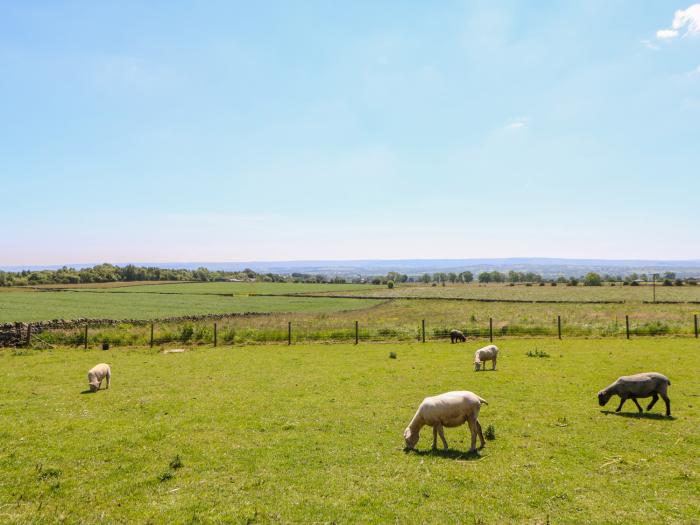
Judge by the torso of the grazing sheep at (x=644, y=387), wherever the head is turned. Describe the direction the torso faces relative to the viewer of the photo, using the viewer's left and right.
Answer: facing to the left of the viewer

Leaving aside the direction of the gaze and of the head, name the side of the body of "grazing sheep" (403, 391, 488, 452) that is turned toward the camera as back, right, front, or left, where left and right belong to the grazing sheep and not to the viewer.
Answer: left

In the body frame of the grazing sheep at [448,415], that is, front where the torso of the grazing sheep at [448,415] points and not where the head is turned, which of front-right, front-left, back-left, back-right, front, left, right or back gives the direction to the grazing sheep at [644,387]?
back-right

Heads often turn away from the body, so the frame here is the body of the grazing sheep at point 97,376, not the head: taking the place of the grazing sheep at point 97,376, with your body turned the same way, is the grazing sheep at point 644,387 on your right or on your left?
on your left

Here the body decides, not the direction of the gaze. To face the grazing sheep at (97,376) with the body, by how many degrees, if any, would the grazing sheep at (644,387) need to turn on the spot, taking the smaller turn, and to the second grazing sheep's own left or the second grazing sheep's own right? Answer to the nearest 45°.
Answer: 0° — it already faces it

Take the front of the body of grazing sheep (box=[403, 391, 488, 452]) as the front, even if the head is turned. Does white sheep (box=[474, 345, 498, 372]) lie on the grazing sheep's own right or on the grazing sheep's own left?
on the grazing sheep's own right

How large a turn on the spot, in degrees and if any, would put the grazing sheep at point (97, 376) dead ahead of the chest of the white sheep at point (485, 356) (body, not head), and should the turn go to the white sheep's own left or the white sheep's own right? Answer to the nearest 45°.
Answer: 0° — it already faces it

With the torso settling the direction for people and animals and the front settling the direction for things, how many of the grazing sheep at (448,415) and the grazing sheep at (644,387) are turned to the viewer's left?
2
